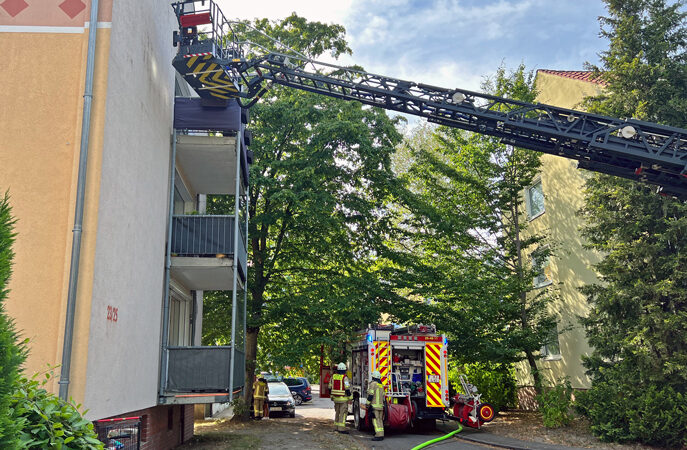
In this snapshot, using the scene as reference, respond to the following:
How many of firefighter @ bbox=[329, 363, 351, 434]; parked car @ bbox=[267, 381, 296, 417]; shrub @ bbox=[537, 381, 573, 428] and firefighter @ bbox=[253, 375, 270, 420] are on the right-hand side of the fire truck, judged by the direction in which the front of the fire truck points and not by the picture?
1

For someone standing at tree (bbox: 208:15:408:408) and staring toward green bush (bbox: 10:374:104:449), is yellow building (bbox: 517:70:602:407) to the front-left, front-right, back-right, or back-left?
back-left

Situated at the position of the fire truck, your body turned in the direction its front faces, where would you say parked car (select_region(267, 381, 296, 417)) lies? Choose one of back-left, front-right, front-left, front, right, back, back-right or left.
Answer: front-left

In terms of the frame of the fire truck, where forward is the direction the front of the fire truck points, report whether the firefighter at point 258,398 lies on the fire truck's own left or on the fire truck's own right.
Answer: on the fire truck's own left

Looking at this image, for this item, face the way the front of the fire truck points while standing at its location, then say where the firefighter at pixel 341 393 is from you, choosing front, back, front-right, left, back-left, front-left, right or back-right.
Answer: left

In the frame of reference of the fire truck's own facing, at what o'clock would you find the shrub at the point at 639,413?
The shrub is roughly at 4 o'clock from the fire truck.

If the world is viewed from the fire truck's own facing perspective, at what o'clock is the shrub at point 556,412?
The shrub is roughly at 3 o'clock from the fire truck.

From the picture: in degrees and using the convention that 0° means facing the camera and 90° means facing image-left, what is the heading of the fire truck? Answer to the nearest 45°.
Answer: approximately 180°

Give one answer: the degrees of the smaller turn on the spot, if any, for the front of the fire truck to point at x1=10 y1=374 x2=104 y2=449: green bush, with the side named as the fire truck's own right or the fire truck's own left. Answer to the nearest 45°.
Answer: approximately 180°

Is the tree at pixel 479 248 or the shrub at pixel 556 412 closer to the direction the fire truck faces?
the tree

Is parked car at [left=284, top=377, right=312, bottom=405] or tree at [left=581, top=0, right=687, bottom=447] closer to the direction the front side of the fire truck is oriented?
the parked car

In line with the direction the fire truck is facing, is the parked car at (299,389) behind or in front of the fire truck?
in front

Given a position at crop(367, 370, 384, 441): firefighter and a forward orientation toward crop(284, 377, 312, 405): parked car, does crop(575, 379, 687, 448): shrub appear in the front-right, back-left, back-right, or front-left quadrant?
back-right

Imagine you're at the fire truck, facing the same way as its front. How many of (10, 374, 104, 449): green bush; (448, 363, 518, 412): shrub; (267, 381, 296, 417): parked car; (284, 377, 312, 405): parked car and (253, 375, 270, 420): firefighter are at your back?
1

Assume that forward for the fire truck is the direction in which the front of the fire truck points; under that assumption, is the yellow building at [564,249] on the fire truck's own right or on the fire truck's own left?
on the fire truck's own right
